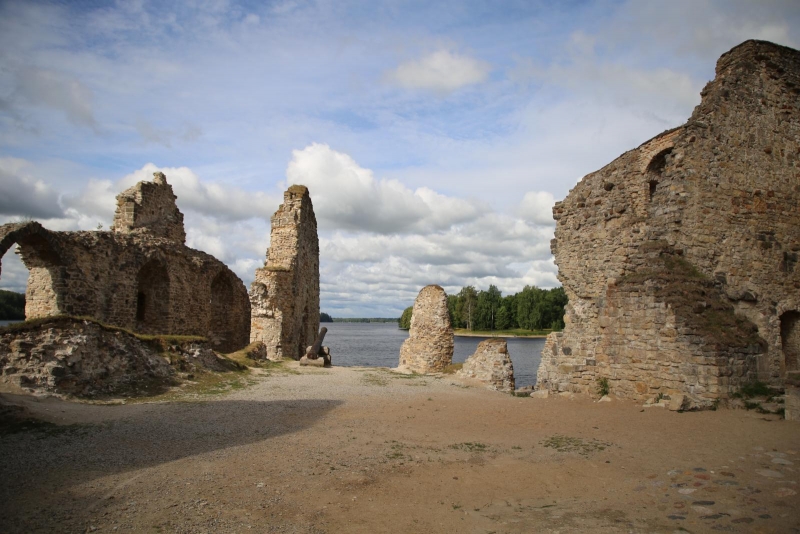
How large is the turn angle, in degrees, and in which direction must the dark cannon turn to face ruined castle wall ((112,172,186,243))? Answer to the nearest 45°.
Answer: approximately 135° to its left

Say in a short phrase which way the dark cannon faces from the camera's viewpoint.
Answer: facing away from the viewer and to the right of the viewer

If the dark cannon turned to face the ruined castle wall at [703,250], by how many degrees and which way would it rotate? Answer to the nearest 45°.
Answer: approximately 90° to its right

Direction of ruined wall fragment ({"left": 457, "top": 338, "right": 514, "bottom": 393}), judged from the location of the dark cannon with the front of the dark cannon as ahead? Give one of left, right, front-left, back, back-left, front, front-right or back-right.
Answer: right

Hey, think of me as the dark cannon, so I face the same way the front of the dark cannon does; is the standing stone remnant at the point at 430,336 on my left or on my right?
on my right
